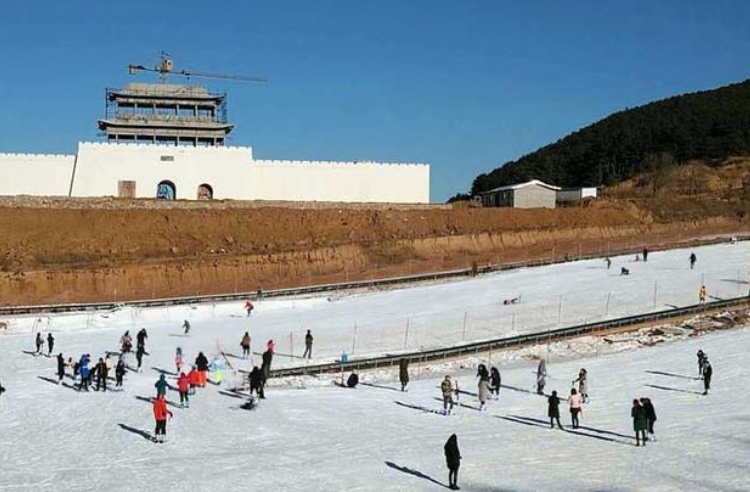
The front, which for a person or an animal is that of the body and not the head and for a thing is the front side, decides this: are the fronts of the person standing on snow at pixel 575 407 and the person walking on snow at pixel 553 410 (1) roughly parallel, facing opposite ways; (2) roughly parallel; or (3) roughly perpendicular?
roughly parallel

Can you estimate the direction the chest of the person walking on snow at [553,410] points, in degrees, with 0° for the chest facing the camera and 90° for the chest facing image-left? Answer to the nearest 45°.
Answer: approximately 180°

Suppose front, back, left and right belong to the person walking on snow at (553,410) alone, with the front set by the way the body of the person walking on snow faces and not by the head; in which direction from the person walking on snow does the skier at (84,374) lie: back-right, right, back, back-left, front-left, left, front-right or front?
left

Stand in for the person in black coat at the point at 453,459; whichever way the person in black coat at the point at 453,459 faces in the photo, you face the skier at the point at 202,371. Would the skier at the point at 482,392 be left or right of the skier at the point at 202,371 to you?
right

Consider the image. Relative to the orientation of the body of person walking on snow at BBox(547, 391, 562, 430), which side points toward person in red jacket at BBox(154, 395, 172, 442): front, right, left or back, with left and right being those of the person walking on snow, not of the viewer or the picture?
left

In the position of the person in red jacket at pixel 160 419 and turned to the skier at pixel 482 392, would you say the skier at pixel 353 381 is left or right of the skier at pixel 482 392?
left
